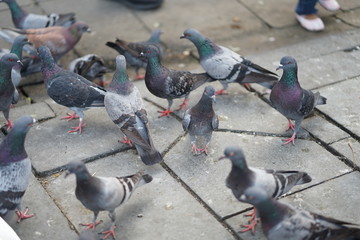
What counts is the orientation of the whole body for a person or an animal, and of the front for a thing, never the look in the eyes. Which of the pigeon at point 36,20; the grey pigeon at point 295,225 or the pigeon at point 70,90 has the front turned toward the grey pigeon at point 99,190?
the grey pigeon at point 295,225

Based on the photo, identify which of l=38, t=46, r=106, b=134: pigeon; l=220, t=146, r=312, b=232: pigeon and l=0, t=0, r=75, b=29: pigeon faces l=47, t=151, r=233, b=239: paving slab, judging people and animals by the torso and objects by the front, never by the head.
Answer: l=220, t=146, r=312, b=232: pigeon

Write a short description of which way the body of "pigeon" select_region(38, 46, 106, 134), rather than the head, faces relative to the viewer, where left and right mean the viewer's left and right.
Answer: facing to the left of the viewer

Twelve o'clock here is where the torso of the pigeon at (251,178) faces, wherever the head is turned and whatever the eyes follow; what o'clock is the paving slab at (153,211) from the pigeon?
The paving slab is roughly at 12 o'clock from the pigeon.

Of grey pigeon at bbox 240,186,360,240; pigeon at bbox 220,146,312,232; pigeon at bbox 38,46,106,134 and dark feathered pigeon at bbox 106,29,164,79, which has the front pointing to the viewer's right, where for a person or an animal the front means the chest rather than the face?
the dark feathered pigeon

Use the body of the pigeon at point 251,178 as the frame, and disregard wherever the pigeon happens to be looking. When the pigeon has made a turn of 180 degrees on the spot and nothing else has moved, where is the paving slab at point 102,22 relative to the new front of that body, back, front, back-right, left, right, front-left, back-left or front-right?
back-left

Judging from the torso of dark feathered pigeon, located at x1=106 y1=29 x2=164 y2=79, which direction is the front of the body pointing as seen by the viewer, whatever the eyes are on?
to the viewer's right

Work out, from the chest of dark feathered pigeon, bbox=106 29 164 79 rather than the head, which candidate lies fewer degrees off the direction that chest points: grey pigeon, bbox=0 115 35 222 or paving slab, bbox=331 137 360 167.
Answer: the paving slab
